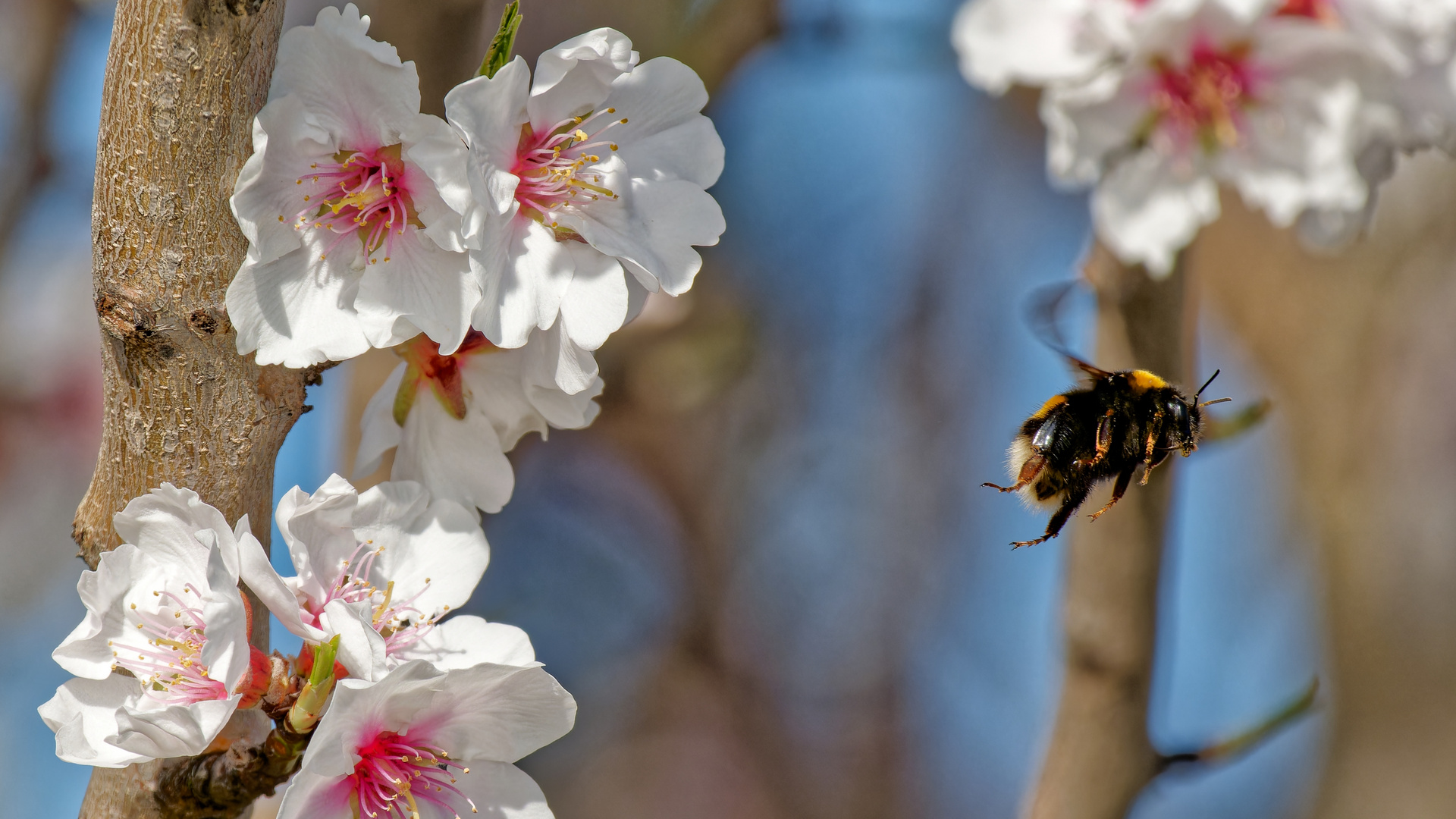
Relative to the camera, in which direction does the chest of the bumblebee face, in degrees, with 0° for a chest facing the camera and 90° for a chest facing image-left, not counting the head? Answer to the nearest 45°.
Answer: approximately 270°
